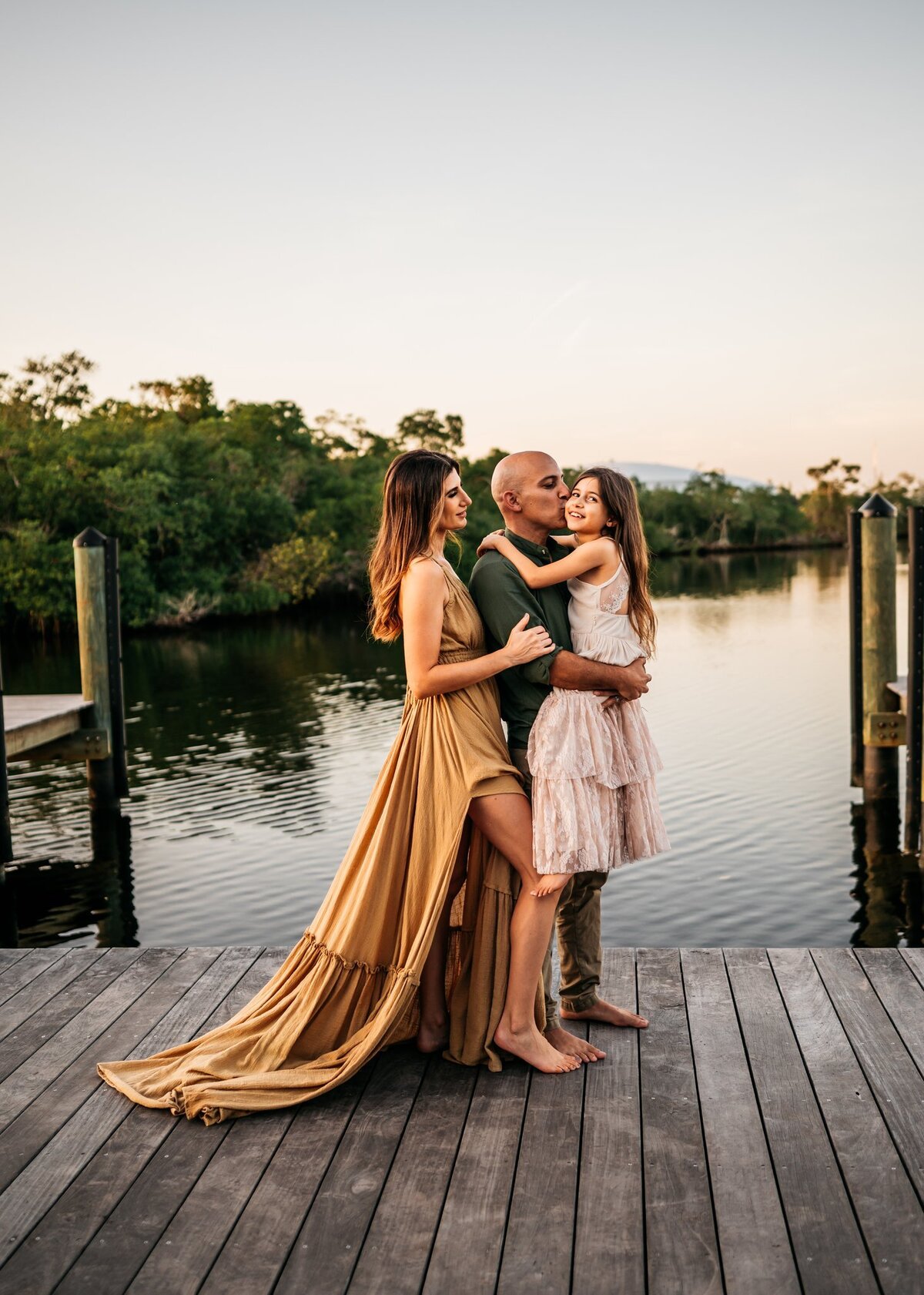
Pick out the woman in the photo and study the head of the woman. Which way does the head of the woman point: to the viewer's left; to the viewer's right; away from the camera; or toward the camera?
to the viewer's right

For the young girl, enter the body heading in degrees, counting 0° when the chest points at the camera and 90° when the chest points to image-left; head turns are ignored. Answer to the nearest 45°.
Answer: approximately 90°

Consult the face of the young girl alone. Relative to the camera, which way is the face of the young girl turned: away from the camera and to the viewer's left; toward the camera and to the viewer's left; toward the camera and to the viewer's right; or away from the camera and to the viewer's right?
toward the camera and to the viewer's left

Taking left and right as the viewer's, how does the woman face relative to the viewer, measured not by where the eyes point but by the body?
facing to the right of the viewer
